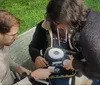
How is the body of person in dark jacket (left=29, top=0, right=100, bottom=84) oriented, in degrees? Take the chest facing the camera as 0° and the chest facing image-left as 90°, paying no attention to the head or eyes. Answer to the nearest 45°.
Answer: approximately 45°
